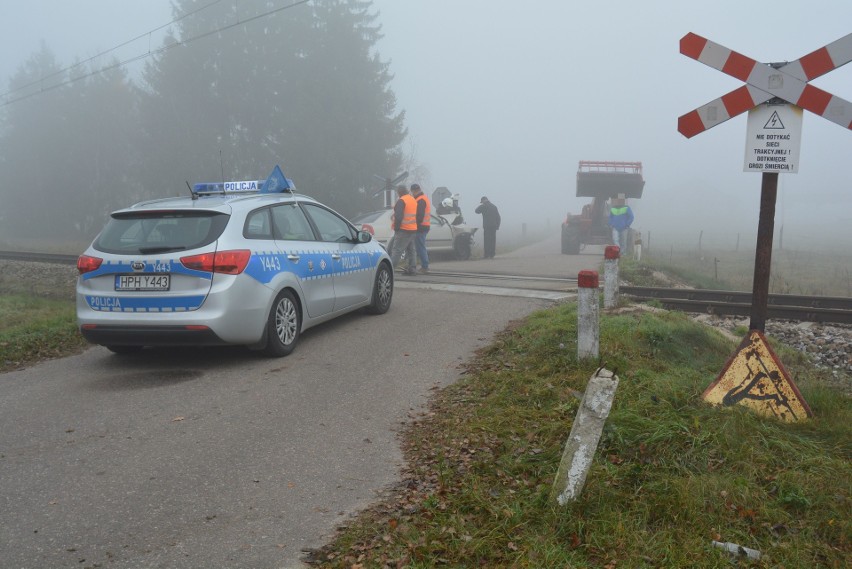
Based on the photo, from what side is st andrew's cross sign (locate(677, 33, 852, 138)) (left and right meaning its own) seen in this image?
front

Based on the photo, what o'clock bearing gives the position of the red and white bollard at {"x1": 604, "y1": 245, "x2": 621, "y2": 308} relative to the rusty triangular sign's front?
The red and white bollard is roughly at 5 o'clock from the rusty triangular sign.

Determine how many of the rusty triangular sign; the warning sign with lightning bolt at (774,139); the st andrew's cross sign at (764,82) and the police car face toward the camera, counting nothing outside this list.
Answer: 3

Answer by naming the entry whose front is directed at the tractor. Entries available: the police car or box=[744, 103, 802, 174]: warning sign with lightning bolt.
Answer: the police car

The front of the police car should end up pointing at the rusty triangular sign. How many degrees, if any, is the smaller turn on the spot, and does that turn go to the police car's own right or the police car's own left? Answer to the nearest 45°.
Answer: approximately 90° to the police car's own right

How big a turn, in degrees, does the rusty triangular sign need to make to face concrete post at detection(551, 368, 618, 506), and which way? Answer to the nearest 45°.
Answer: approximately 45° to its right

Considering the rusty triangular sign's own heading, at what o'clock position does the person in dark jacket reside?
The person in dark jacket is roughly at 5 o'clock from the rusty triangular sign.

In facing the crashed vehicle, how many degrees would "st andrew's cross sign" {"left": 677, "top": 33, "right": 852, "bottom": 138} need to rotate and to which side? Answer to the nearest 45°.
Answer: approximately 135° to its right

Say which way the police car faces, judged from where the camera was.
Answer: facing away from the viewer and to the right of the viewer

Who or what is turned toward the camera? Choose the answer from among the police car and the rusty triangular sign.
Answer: the rusty triangular sign

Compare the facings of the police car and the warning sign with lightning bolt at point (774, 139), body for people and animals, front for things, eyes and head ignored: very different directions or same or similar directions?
very different directions

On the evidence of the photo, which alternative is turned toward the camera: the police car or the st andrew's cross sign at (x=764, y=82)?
the st andrew's cross sign

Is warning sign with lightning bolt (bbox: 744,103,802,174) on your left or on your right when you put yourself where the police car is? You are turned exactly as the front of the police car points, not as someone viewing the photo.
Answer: on your right

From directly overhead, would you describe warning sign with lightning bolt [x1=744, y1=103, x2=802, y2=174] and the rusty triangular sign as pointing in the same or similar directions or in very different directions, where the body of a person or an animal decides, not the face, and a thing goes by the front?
same or similar directions

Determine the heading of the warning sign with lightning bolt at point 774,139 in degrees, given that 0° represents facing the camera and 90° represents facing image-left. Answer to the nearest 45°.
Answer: approximately 0°

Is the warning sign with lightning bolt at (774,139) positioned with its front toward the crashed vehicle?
no

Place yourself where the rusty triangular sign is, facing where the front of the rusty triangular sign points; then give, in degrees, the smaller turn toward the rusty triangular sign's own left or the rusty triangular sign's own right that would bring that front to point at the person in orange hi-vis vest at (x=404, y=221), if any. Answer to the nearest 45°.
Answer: approximately 135° to the rusty triangular sign's own right

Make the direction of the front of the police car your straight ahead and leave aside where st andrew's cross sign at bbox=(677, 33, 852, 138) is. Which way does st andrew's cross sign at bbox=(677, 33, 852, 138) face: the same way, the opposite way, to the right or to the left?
the opposite way
